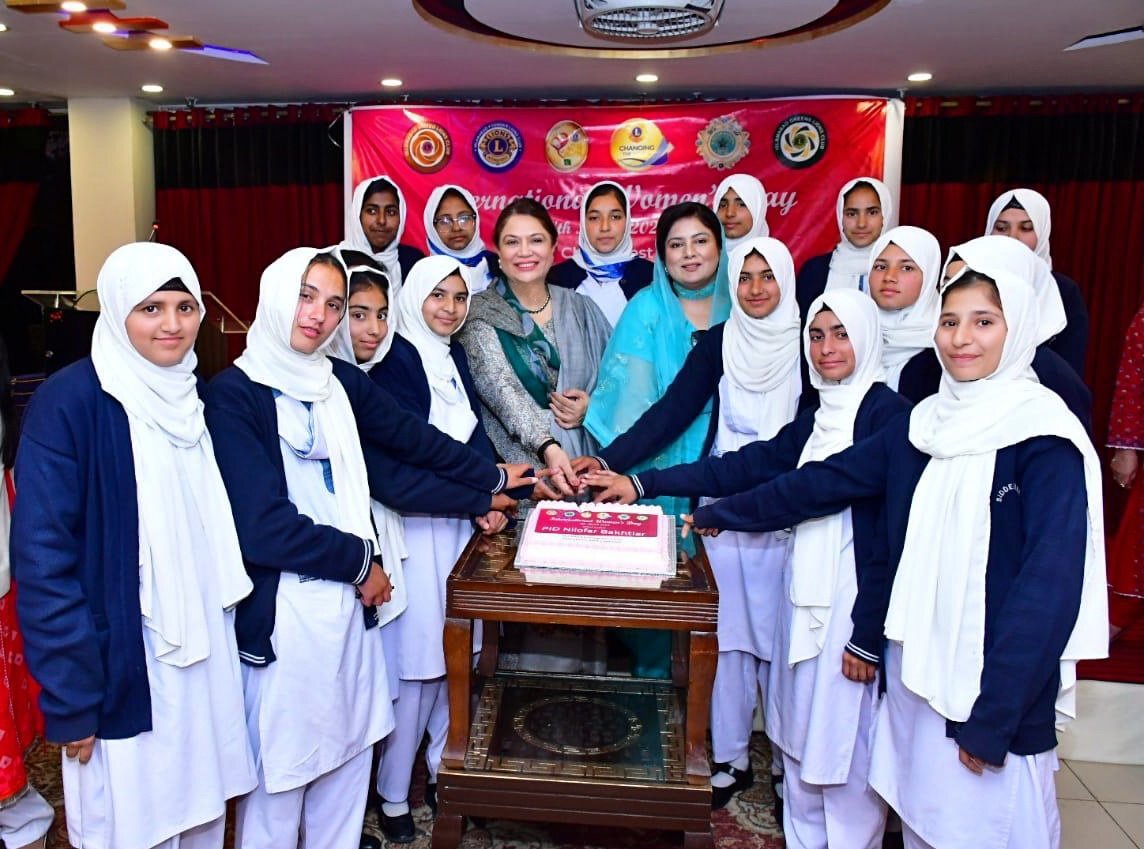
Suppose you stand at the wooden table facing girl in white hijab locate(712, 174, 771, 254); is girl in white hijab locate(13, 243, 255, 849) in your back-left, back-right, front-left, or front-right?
back-left

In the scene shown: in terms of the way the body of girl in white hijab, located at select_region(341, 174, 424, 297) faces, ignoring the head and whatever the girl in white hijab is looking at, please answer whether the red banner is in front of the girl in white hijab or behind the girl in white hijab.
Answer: behind

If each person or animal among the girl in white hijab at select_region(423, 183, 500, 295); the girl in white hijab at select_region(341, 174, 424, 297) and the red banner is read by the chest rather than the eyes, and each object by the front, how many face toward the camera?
3

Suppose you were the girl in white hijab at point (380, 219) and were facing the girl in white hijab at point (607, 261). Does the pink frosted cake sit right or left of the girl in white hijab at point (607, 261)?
right

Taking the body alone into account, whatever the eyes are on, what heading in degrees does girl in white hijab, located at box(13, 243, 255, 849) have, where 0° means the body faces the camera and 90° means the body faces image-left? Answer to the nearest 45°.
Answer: approximately 315°
